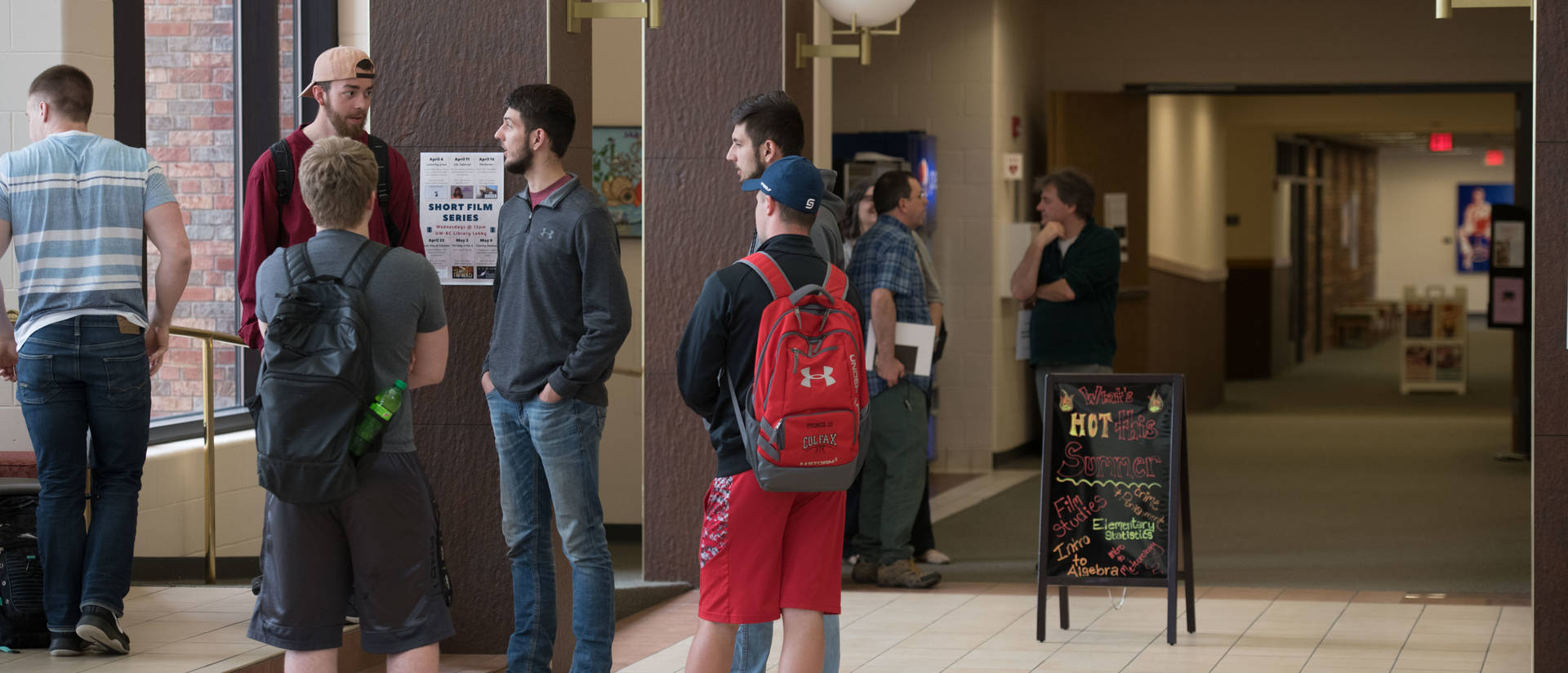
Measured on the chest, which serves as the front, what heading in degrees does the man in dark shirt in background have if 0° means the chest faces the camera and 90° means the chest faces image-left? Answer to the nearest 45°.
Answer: approximately 45°

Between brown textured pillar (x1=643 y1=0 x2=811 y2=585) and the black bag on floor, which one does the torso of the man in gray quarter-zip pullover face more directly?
the black bag on floor

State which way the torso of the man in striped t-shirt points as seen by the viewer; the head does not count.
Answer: away from the camera

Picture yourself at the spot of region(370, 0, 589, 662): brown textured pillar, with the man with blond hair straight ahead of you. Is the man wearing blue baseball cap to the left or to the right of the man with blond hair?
left

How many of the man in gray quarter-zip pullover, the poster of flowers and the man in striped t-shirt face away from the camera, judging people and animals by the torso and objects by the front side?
1

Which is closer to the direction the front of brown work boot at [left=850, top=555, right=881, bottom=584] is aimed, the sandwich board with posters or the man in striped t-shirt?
the man in striped t-shirt

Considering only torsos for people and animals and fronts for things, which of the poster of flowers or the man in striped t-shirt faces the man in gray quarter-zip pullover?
the poster of flowers

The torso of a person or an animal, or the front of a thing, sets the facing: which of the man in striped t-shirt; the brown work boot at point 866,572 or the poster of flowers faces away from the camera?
the man in striped t-shirt

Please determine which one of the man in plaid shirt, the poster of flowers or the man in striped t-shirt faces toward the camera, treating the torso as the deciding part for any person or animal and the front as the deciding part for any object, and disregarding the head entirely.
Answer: the poster of flowers

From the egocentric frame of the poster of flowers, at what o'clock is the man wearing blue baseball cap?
The man wearing blue baseball cap is roughly at 12 o'clock from the poster of flowers.

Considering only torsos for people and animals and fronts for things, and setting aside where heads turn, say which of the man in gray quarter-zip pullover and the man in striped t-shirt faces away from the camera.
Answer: the man in striped t-shirt

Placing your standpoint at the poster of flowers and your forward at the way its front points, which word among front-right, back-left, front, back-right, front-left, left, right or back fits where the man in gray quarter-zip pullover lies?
front

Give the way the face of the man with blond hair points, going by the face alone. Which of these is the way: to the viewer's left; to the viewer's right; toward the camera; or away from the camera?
away from the camera

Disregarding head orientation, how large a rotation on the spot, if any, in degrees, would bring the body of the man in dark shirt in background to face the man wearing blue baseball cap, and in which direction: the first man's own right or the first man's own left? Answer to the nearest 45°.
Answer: approximately 45° to the first man's own left

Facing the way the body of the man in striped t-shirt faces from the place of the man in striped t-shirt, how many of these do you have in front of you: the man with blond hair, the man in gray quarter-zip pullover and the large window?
1

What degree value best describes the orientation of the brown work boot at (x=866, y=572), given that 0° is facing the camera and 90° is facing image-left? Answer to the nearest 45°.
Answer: approximately 270°
